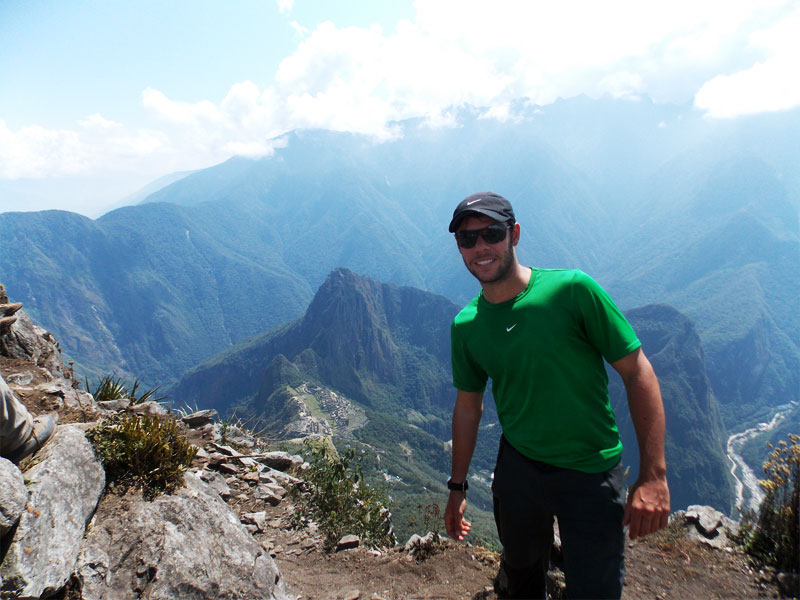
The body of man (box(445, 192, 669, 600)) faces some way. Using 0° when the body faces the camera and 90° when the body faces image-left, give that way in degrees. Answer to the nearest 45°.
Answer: approximately 0°

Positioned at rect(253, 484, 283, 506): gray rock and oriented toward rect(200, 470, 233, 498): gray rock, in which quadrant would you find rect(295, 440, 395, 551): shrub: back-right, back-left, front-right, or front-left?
back-left

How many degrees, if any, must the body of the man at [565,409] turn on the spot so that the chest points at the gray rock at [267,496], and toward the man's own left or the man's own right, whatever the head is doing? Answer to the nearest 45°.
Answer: approximately 135° to the man's own right

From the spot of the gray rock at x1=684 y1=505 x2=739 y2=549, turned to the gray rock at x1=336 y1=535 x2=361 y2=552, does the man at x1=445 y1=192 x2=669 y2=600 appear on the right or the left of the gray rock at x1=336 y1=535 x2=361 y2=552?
left
